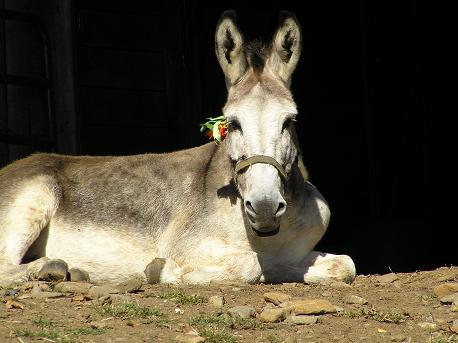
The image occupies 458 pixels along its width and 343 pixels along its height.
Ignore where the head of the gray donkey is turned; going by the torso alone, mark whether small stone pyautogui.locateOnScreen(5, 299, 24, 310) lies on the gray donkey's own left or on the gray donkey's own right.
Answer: on the gray donkey's own right

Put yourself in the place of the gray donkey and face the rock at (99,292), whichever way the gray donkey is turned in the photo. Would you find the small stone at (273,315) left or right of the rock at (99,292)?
left

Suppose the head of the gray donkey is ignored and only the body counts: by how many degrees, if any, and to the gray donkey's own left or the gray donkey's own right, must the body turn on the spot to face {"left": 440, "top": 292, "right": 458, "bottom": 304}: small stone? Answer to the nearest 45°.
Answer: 0° — it already faces it

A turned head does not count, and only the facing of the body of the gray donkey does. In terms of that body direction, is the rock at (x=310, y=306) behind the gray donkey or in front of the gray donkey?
in front

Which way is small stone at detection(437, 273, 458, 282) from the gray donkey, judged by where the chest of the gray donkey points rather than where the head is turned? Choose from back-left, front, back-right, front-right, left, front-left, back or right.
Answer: front-left

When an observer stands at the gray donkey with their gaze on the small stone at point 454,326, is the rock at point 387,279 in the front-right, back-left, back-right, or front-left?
front-left

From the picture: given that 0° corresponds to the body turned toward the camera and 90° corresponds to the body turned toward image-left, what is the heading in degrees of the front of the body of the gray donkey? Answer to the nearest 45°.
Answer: approximately 315°

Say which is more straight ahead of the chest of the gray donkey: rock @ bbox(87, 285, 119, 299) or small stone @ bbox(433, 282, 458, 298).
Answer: the small stone

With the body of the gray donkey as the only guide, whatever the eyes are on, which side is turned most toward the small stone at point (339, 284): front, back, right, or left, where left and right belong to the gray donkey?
front

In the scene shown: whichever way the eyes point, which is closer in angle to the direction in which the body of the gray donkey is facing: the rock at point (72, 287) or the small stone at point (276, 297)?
the small stone

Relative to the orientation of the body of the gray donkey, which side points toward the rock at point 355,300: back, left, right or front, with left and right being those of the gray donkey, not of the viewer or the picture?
front
